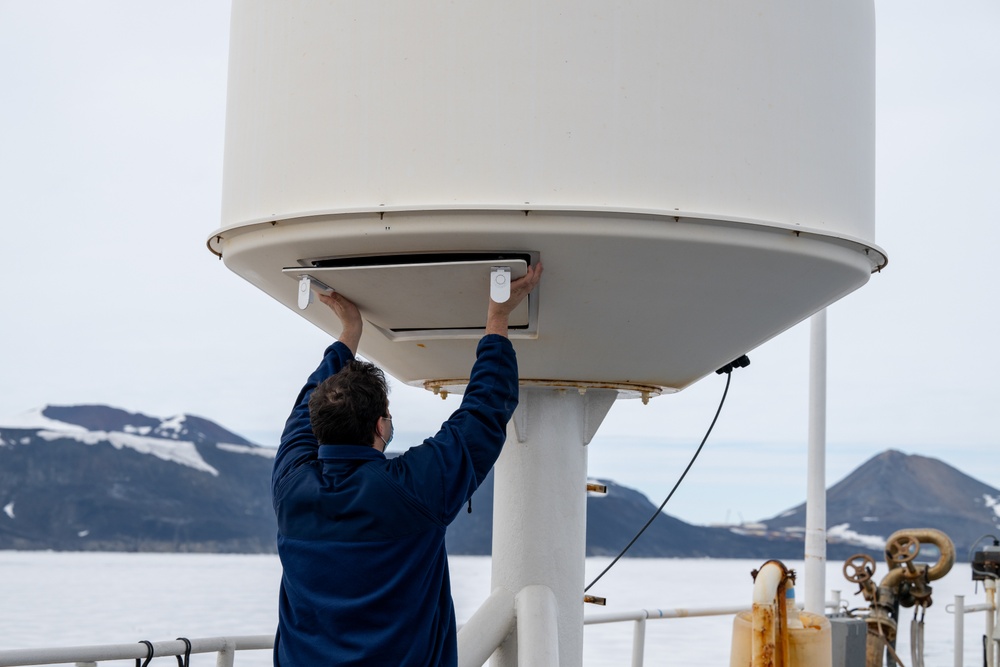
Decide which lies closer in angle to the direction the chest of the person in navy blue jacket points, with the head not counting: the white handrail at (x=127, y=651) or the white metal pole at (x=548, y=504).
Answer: the white metal pole

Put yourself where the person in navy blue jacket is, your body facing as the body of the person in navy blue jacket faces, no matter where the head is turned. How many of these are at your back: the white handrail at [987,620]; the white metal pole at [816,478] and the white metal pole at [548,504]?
0

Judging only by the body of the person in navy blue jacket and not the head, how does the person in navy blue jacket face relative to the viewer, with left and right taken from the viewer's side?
facing away from the viewer and to the right of the viewer

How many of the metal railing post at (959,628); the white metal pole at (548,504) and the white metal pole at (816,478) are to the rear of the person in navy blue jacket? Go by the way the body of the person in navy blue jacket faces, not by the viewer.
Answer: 0

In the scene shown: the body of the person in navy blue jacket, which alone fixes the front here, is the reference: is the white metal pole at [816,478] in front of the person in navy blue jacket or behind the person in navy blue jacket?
in front

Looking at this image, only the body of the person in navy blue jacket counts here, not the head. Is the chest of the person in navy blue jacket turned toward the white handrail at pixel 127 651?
no

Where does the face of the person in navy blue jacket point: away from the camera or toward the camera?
away from the camera
